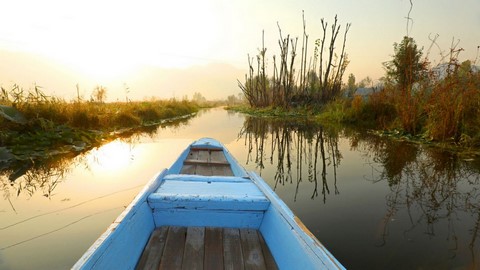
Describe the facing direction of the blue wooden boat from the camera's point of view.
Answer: facing away from the viewer
